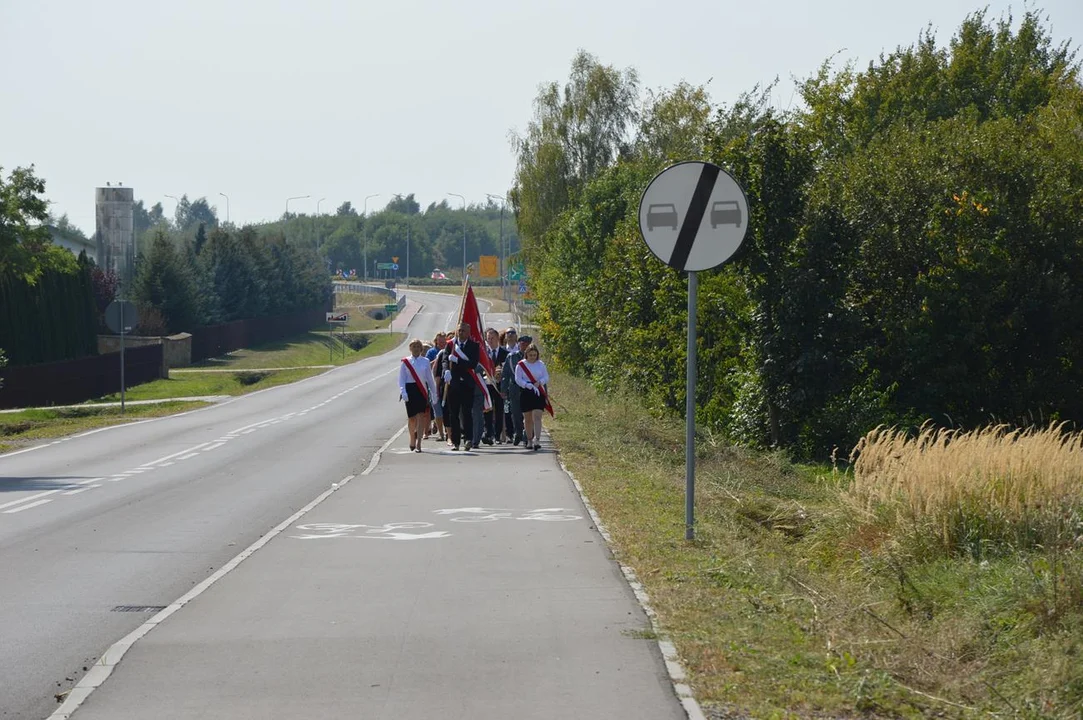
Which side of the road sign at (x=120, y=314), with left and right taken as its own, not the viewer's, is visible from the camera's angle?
back

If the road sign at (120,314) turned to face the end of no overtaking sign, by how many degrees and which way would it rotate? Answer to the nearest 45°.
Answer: approximately 180°

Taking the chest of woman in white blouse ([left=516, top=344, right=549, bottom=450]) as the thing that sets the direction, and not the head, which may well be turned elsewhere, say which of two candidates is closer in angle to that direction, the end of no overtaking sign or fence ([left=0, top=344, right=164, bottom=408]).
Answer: the end of no overtaking sign

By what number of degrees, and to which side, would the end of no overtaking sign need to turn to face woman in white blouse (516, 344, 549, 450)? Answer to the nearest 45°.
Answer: approximately 180°

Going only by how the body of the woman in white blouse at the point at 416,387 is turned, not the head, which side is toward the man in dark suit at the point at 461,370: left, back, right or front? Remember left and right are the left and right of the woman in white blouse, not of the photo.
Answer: left

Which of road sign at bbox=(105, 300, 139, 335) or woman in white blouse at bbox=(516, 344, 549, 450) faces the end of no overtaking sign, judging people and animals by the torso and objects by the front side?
the woman in white blouse

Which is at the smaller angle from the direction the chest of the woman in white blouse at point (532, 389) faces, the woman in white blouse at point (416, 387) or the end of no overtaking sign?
the end of no overtaking sign

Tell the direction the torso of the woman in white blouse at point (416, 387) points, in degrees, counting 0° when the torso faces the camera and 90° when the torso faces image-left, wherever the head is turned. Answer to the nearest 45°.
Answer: approximately 0°

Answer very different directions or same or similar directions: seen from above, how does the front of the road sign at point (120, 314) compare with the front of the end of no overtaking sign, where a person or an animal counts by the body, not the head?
very different directions

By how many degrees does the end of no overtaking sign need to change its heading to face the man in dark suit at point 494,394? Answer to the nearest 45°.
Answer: approximately 180°
